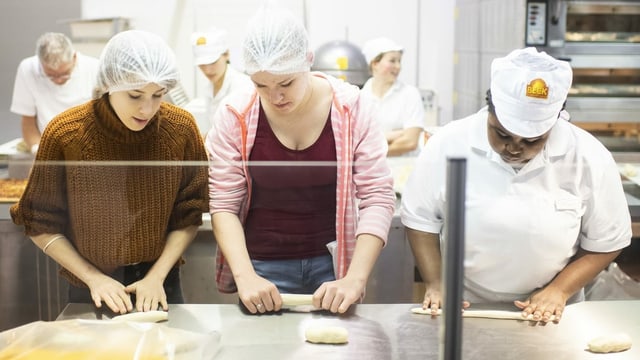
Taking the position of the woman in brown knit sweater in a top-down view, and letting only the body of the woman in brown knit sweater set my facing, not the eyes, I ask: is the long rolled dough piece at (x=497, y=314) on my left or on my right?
on my left

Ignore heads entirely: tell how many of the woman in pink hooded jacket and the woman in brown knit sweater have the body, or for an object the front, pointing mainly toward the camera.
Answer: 2

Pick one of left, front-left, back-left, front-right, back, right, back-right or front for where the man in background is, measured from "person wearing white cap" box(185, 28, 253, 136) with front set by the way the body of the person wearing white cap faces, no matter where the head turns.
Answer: front-right

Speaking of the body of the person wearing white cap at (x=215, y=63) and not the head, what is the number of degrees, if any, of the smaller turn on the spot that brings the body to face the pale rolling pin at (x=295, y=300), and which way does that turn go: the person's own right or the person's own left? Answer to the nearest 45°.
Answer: approximately 45° to the person's own left

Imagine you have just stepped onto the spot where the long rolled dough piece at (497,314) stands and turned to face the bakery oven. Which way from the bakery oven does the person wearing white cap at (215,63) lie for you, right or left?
left

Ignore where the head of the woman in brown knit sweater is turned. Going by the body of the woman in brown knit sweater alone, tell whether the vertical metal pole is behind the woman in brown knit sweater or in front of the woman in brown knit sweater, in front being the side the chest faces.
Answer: in front

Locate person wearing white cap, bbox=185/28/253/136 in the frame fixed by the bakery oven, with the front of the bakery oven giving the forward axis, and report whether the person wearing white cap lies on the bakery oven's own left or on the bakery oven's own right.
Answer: on the bakery oven's own right

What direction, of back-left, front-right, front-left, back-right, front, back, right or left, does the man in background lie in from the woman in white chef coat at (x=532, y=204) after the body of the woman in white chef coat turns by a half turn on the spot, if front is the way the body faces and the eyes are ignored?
front-left

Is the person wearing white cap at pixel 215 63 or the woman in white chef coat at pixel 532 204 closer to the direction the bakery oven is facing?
the woman in white chef coat

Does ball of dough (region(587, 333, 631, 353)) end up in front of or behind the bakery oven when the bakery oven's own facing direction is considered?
in front
